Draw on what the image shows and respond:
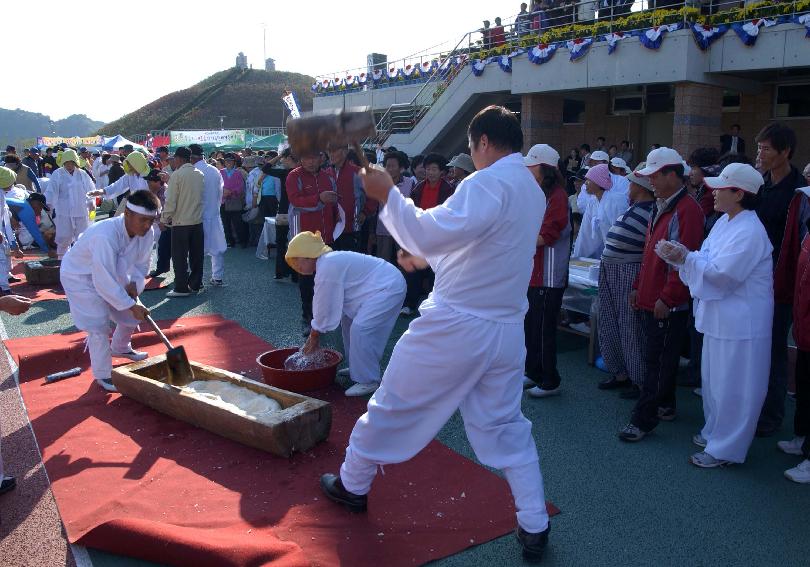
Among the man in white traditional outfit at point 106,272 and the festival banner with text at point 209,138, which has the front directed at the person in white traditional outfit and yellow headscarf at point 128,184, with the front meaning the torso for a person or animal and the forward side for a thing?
the festival banner with text

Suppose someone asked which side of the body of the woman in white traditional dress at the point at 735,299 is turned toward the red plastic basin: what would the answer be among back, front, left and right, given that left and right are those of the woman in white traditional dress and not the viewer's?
front

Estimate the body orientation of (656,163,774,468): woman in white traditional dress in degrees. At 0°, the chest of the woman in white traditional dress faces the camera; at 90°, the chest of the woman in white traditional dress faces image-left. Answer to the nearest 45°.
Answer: approximately 90°

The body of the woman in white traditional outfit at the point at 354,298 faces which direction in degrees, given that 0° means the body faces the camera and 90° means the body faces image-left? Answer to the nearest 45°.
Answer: approximately 90°

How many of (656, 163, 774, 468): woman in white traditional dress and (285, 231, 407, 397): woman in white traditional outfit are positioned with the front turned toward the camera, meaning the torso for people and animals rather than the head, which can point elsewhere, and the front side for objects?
0

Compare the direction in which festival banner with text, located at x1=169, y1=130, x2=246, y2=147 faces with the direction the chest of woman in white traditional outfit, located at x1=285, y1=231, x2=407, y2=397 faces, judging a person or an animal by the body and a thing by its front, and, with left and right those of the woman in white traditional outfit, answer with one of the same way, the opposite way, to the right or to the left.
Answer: to the left

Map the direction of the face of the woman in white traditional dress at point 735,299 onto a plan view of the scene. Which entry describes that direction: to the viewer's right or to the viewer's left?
to the viewer's left

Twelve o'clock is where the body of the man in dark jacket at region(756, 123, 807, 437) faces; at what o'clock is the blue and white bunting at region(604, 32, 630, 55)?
The blue and white bunting is roughly at 4 o'clock from the man in dark jacket.

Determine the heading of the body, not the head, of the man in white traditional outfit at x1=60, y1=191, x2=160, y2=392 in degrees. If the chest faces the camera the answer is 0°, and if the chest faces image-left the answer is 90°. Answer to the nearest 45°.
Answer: approximately 315°

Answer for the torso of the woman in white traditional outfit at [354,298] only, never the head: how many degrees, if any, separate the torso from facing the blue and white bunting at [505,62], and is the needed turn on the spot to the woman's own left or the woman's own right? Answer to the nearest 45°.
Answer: approximately 90° to the woman's own right

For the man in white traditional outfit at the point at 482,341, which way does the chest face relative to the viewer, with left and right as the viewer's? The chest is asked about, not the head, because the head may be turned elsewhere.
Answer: facing away from the viewer and to the left of the viewer

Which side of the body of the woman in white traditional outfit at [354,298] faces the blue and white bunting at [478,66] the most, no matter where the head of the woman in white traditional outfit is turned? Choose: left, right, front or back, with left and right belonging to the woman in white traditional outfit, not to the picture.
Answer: right
